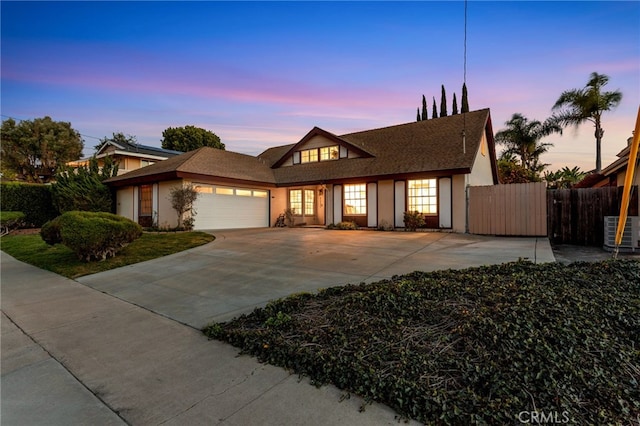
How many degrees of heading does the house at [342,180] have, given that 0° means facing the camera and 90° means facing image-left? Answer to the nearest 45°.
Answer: approximately 45°

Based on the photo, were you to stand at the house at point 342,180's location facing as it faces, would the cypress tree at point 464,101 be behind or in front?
behind

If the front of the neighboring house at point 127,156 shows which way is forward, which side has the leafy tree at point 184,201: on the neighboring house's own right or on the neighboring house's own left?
on the neighboring house's own left

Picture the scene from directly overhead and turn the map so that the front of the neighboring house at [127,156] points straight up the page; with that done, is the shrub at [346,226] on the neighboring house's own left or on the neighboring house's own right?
on the neighboring house's own left

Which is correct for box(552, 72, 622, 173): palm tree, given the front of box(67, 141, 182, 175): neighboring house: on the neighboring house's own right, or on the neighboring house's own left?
on the neighboring house's own left

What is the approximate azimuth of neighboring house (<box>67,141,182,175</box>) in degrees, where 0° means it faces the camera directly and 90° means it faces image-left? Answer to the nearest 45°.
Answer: approximately 45°

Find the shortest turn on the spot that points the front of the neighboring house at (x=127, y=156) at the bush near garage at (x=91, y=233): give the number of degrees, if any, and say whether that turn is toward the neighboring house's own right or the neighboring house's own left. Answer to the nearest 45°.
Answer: approximately 45° to the neighboring house's own left

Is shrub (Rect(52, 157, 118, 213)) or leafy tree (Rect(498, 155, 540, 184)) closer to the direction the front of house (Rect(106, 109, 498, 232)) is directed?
the shrub

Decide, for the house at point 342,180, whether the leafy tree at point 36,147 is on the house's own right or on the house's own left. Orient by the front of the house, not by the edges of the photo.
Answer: on the house's own right

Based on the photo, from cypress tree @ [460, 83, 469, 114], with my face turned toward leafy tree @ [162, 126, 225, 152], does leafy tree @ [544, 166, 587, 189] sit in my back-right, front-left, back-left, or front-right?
back-left
